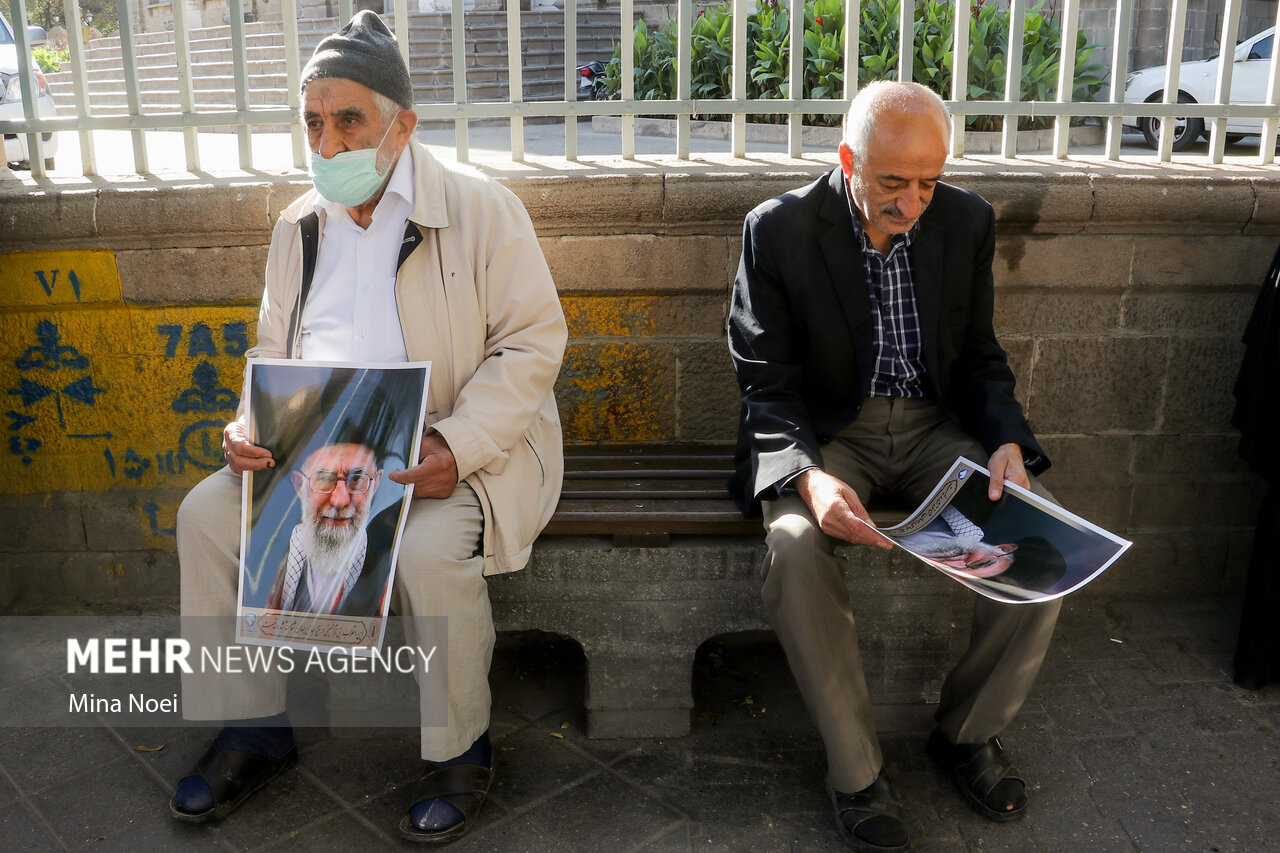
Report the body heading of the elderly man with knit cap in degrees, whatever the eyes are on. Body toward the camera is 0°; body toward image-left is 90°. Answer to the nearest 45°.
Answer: approximately 45°

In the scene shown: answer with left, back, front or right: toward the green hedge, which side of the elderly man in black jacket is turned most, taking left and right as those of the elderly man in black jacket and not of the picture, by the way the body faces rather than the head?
back

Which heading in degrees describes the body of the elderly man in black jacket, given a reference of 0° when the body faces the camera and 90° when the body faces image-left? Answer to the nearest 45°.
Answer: approximately 0°

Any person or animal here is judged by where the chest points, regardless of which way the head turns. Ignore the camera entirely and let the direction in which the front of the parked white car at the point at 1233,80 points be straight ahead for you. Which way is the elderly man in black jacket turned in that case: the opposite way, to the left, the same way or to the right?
to the left

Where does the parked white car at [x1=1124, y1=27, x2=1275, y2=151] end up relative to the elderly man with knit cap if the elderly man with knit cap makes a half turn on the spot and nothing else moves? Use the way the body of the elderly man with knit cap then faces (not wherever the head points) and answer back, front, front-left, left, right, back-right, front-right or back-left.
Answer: front

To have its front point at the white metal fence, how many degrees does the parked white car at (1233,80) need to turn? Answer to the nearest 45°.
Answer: approximately 90° to its left

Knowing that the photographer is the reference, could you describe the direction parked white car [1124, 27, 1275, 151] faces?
facing to the left of the viewer

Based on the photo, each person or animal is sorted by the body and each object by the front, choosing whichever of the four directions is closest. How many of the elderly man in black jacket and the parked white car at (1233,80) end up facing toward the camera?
1

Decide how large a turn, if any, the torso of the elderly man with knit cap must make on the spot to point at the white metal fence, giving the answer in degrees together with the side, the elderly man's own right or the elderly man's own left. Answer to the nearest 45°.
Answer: approximately 180°

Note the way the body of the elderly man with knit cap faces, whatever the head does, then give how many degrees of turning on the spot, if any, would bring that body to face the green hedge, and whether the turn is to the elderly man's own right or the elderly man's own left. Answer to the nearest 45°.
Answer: approximately 180°
